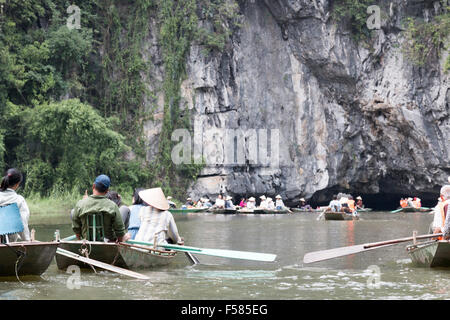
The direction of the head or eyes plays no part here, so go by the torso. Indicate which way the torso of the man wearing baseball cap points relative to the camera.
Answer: away from the camera

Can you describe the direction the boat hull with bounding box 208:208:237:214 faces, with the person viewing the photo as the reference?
facing to the left of the viewer

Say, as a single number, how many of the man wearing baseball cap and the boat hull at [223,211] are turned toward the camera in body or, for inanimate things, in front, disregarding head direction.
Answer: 0

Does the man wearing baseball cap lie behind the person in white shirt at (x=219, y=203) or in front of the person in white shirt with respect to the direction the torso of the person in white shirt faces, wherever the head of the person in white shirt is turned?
in front

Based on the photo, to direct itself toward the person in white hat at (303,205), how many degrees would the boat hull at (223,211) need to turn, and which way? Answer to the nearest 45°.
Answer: approximately 135° to its right

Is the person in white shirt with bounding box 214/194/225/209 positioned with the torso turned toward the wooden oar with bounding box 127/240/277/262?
yes

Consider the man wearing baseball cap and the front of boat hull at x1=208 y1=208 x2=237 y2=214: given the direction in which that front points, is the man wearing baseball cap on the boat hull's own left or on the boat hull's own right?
on the boat hull's own left

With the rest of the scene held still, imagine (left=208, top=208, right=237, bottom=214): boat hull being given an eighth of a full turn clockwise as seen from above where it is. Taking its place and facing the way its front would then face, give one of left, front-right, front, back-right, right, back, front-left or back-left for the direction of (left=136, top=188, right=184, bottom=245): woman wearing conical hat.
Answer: back-left

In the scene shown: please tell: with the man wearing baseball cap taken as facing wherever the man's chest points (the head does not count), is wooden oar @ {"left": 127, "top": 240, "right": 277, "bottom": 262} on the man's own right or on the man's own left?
on the man's own right

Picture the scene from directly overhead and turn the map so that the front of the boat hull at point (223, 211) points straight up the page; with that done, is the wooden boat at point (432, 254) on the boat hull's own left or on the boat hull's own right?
on the boat hull's own left

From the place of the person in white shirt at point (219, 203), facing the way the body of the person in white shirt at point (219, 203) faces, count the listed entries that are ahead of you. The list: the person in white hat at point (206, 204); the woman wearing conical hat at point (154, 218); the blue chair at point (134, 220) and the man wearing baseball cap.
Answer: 3

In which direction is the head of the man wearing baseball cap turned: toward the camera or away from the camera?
away from the camera
